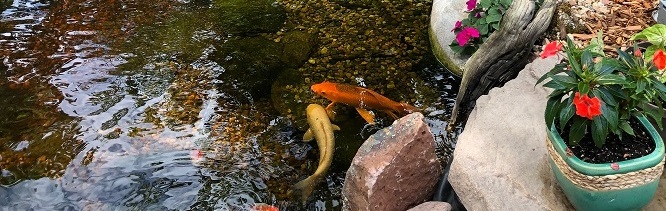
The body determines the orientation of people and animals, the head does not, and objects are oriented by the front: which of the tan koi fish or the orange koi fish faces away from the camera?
the tan koi fish

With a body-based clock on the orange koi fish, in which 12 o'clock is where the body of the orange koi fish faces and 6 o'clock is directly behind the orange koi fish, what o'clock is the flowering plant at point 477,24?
The flowering plant is roughly at 5 o'clock from the orange koi fish.

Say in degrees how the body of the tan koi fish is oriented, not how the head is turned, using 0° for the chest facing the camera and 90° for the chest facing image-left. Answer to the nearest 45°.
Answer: approximately 180°

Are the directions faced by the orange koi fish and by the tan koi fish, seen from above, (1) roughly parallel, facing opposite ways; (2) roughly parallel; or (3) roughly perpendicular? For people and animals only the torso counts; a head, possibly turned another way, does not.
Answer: roughly perpendicular

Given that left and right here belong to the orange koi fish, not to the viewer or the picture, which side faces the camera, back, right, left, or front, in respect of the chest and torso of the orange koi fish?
left

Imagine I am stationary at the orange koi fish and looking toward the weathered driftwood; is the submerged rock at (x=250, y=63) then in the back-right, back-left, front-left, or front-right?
back-left

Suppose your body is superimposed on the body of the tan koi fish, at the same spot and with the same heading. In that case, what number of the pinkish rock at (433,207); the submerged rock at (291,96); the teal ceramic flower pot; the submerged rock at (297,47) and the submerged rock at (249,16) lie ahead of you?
3

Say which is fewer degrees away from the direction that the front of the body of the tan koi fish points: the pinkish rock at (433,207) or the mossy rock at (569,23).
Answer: the mossy rock

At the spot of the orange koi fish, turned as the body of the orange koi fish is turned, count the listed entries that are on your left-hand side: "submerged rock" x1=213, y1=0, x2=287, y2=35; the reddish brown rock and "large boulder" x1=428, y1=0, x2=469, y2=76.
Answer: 1

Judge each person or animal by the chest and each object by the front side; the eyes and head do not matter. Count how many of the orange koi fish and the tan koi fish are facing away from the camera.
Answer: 1

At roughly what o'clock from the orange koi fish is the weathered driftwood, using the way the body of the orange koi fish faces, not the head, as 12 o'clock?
The weathered driftwood is roughly at 6 o'clock from the orange koi fish.
